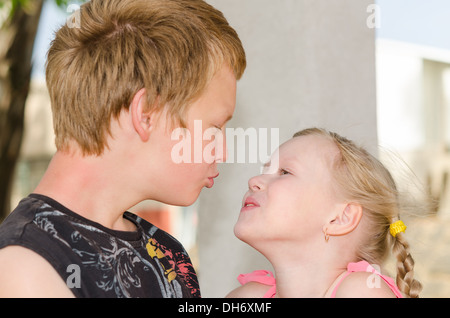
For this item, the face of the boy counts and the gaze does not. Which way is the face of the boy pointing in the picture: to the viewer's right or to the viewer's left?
to the viewer's right

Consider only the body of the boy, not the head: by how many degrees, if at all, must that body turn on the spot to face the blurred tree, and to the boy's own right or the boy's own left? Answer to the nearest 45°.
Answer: approximately 135° to the boy's own left

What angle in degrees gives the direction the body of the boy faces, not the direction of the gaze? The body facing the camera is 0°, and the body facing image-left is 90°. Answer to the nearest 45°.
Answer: approximately 315°
